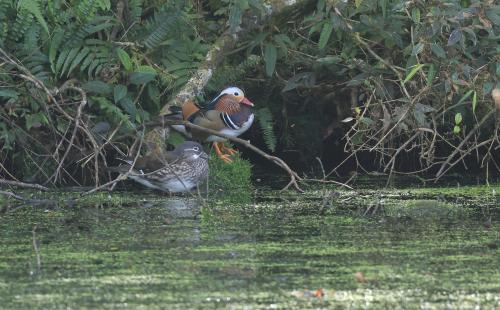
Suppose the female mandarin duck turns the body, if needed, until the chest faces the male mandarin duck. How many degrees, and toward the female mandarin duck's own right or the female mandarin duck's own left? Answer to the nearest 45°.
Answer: approximately 45° to the female mandarin duck's own left

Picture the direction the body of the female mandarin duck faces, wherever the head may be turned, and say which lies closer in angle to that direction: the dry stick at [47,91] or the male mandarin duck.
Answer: the male mandarin duck

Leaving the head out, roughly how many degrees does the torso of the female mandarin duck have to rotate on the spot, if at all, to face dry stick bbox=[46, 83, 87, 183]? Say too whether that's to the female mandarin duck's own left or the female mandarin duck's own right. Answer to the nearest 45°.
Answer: approximately 135° to the female mandarin duck's own right

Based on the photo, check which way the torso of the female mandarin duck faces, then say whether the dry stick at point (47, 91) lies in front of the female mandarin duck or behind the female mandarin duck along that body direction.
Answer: behind

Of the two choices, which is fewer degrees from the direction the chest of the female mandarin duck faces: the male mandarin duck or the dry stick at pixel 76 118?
the male mandarin duck

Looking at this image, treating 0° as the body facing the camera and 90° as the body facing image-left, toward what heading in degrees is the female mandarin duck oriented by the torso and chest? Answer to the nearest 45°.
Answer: approximately 270°
